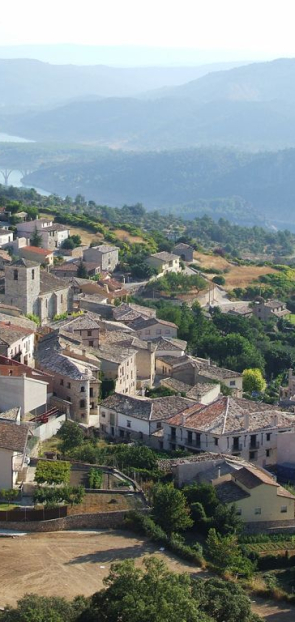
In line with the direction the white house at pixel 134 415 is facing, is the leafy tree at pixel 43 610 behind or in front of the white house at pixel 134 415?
in front

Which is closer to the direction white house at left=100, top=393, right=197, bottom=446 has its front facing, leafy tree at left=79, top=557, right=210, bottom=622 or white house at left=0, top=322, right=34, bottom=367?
the leafy tree

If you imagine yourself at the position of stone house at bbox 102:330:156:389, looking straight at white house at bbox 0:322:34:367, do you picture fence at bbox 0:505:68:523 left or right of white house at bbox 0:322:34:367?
left

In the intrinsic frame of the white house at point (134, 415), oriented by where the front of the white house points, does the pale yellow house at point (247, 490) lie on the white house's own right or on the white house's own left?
on the white house's own left

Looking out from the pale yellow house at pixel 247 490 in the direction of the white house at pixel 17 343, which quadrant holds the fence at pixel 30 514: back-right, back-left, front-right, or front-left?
front-left

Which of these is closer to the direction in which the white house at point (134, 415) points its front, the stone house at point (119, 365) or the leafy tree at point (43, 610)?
the leafy tree

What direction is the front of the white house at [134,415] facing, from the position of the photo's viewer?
facing the viewer and to the left of the viewer

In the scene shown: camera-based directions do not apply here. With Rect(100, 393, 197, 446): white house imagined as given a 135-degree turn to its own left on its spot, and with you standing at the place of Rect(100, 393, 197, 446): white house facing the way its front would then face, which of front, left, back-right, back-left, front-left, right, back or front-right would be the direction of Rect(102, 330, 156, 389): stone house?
left

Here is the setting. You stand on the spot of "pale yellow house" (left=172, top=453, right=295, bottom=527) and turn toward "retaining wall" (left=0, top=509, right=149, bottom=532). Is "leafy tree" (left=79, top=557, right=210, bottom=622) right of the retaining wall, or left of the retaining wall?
left

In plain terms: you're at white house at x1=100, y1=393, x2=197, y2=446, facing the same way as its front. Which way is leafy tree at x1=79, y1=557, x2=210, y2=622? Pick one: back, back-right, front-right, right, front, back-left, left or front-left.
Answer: front-left

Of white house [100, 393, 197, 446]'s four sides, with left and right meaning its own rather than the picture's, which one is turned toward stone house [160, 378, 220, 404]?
back

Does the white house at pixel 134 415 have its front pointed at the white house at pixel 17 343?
no

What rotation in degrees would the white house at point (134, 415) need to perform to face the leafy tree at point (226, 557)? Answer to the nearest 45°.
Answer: approximately 45° to its left

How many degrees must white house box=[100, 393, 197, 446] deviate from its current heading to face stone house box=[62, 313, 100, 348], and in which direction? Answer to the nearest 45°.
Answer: approximately 135° to its right
